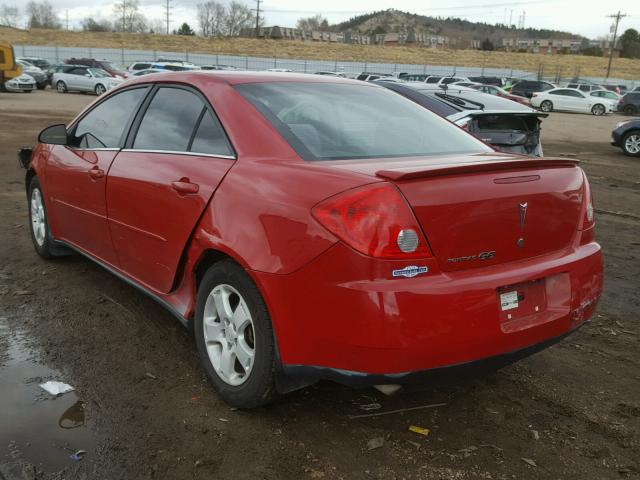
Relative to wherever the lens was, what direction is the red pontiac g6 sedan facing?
facing away from the viewer and to the left of the viewer

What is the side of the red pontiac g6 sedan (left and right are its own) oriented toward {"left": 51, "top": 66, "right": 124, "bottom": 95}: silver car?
front
